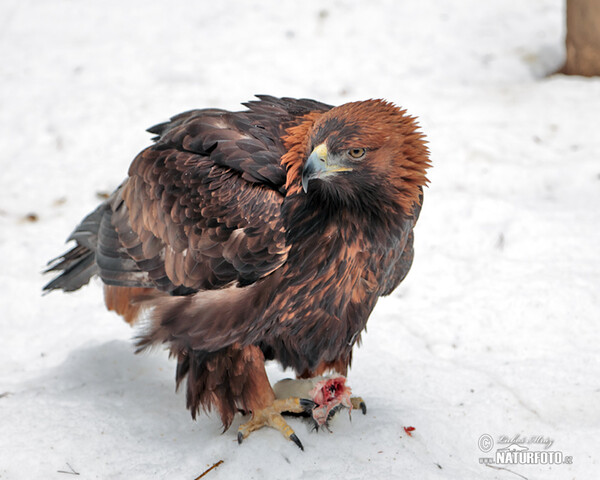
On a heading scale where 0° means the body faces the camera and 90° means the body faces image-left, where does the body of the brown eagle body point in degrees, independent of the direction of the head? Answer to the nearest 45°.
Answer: approximately 315°

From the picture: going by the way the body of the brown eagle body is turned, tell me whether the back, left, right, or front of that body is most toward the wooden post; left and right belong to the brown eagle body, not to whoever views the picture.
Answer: left
